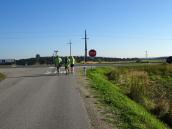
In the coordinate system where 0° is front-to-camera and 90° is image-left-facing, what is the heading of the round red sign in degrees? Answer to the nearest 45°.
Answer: approximately 0°
